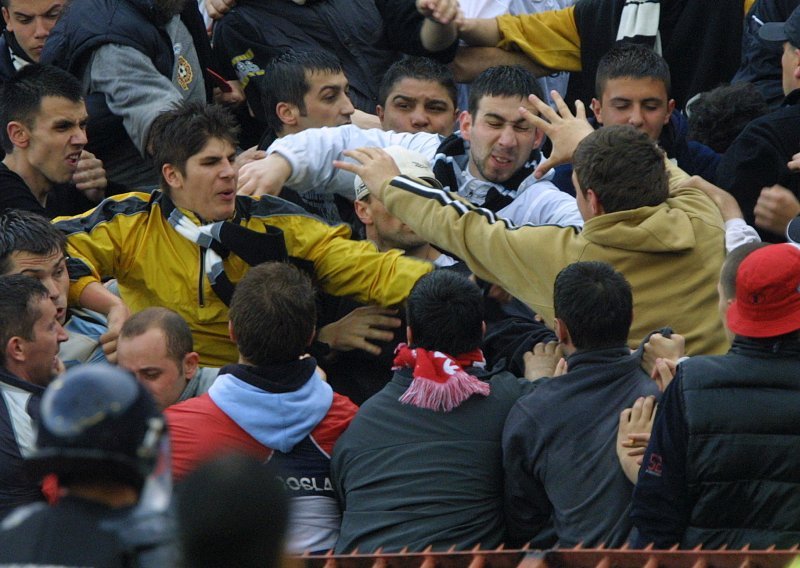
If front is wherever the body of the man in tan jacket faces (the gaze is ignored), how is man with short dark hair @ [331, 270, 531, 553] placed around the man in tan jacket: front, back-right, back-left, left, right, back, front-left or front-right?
left

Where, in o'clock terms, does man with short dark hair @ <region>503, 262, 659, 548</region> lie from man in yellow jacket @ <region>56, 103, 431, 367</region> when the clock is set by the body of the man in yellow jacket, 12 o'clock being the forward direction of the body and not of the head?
The man with short dark hair is roughly at 12 o'clock from the man in yellow jacket.

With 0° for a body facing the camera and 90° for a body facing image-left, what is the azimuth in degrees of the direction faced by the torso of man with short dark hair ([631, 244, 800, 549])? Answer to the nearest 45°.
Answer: approximately 180°

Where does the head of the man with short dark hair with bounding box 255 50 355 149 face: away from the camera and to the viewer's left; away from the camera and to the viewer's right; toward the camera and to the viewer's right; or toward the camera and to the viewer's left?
toward the camera and to the viewer's right

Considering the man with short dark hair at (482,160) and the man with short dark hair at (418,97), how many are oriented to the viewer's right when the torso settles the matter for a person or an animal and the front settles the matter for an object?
0

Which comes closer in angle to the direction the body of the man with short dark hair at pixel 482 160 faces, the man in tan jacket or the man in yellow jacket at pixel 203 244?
the man in tan jacket

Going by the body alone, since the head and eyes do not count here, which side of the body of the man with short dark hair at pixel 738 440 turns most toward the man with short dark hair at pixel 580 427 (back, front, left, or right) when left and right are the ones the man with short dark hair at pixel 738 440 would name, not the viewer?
left

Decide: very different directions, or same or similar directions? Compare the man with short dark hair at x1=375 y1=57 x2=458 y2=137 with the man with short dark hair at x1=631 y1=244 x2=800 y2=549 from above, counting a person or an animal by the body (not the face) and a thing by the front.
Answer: very different directions

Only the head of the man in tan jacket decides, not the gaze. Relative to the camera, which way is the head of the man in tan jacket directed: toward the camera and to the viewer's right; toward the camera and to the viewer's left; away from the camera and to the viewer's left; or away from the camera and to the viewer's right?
away from the camera and to the viewer's left

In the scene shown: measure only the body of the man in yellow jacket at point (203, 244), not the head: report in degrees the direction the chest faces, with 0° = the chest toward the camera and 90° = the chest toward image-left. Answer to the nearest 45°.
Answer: approximately 315°

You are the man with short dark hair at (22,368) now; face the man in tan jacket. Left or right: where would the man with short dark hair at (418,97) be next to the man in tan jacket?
left

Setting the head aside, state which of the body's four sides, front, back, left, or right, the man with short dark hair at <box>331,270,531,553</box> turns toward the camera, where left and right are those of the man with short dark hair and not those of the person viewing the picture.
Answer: back

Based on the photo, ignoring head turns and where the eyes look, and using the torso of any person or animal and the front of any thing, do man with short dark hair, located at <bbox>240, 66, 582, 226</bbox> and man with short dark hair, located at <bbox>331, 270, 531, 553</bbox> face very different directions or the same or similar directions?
very different directions

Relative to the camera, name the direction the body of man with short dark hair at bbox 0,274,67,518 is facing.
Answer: to the viewer's right

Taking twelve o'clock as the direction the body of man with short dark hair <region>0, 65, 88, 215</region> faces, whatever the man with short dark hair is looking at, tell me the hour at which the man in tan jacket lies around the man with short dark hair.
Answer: The man in tan jacket is roughly at 12 o'clock from the man with short dark hair.

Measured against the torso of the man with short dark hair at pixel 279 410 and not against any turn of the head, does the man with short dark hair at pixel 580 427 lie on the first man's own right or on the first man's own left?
on the first man's own right

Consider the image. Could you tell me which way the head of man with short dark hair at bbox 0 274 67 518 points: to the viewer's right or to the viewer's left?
to the viewer's right

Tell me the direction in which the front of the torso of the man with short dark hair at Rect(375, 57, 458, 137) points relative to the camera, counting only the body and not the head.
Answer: toward the camera
